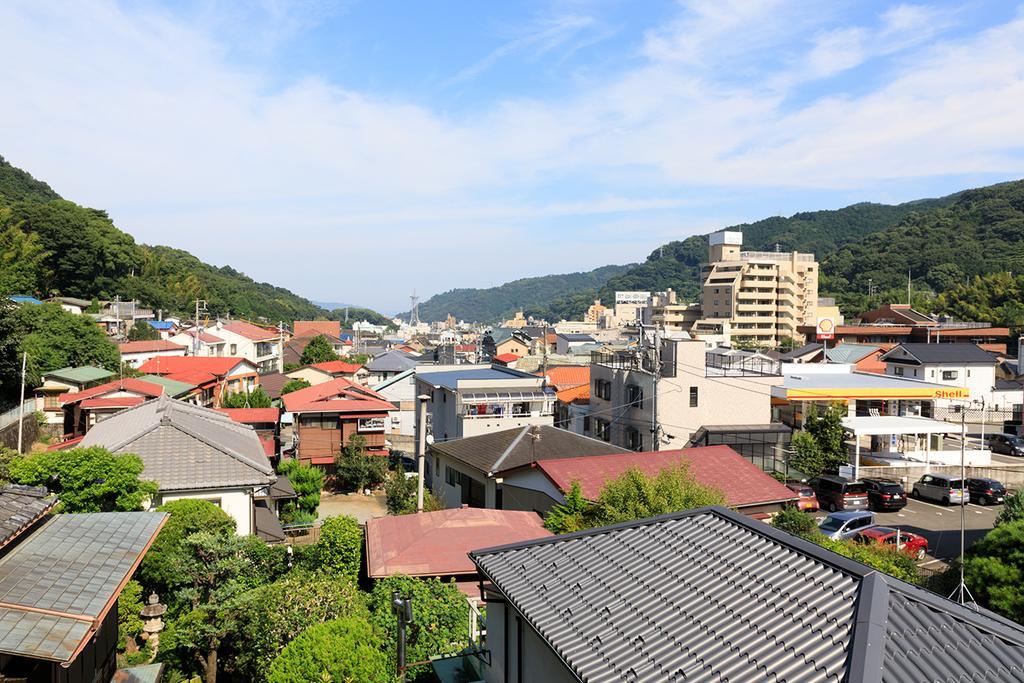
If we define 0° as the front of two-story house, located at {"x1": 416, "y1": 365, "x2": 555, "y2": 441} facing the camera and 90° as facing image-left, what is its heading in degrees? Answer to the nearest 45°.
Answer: approximately 315°

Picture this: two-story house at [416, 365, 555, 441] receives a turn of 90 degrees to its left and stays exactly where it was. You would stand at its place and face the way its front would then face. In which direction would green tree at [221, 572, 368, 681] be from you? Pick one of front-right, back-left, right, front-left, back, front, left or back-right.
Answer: back-right

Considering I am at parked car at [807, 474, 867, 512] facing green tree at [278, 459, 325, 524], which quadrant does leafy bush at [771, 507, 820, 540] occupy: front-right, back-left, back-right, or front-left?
front-left

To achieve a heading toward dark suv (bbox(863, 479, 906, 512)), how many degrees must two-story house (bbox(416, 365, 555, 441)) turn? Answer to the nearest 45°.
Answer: approximately 45° to its left

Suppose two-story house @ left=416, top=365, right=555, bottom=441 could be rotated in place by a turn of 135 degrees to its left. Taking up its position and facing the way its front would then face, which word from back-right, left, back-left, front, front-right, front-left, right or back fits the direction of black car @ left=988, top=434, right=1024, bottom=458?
right

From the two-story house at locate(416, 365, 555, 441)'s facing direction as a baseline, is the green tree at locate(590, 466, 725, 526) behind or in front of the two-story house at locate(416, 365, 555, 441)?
in front

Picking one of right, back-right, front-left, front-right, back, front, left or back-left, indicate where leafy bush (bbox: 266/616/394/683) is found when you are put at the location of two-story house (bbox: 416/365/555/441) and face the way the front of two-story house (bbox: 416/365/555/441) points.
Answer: front-right

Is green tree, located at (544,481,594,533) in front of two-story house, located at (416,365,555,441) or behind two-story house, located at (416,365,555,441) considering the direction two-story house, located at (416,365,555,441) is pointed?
in front

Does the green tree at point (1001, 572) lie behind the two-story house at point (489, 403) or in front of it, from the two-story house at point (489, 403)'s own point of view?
in front

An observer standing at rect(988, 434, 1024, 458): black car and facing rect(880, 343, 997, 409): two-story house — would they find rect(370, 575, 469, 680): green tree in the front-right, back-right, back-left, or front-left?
back-left

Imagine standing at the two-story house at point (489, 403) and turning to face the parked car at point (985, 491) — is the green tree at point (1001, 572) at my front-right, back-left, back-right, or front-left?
front-right

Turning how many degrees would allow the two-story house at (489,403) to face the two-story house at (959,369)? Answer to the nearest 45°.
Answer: approximately 90° to its left

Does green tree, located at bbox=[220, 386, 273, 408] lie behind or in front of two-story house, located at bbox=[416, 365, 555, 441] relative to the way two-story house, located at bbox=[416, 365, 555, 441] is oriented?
behind
